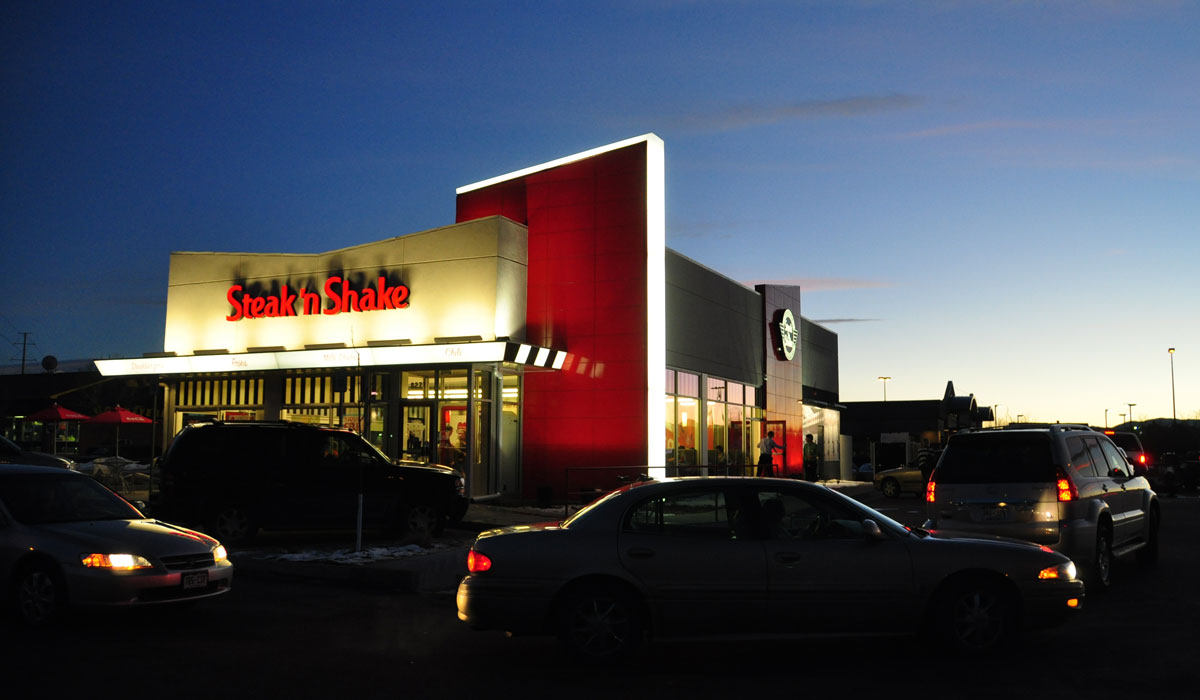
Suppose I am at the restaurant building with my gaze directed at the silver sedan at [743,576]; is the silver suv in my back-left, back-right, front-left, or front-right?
front-left

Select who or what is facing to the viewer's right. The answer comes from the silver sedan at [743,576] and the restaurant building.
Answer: the silver sedan

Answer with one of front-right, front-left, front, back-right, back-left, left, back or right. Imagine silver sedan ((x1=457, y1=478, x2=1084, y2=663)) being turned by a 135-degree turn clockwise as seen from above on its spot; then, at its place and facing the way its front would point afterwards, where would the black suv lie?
right

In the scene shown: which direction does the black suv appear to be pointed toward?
to the viewer's right

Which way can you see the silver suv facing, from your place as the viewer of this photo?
facing away from the viewer and to the right of the viewer

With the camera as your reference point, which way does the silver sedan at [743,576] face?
facing to the right of the viewer

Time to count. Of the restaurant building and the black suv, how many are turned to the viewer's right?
1

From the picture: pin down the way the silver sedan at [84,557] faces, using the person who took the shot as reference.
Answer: facing the viewer and to the right of the viewer

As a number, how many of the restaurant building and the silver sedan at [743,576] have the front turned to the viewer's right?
1

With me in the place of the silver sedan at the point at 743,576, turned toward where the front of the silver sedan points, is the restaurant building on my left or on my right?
on my left

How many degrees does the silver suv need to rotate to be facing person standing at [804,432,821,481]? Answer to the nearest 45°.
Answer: approximately 45° to its left

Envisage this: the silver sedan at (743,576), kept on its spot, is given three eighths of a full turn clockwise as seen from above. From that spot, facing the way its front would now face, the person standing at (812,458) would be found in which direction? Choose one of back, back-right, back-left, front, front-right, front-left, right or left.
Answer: back-right
